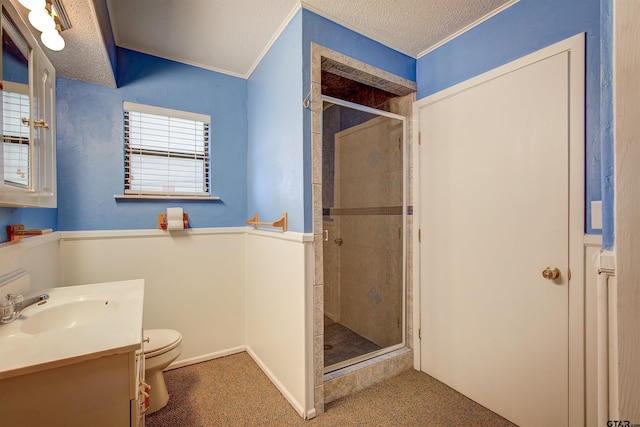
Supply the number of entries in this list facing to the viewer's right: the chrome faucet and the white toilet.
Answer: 2

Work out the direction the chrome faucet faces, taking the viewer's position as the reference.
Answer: facing to the right of the viewer

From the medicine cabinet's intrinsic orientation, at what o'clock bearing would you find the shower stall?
The shower stall is roughly at 11 o'clock from the medicine cabinet.

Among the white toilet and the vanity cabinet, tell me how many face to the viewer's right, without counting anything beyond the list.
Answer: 2

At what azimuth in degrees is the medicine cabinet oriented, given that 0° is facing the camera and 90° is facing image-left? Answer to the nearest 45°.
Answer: approximately 315°

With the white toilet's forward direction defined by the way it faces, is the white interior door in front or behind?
in front

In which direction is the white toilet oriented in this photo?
to the viewer's right

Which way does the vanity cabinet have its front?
to the viewer's right
